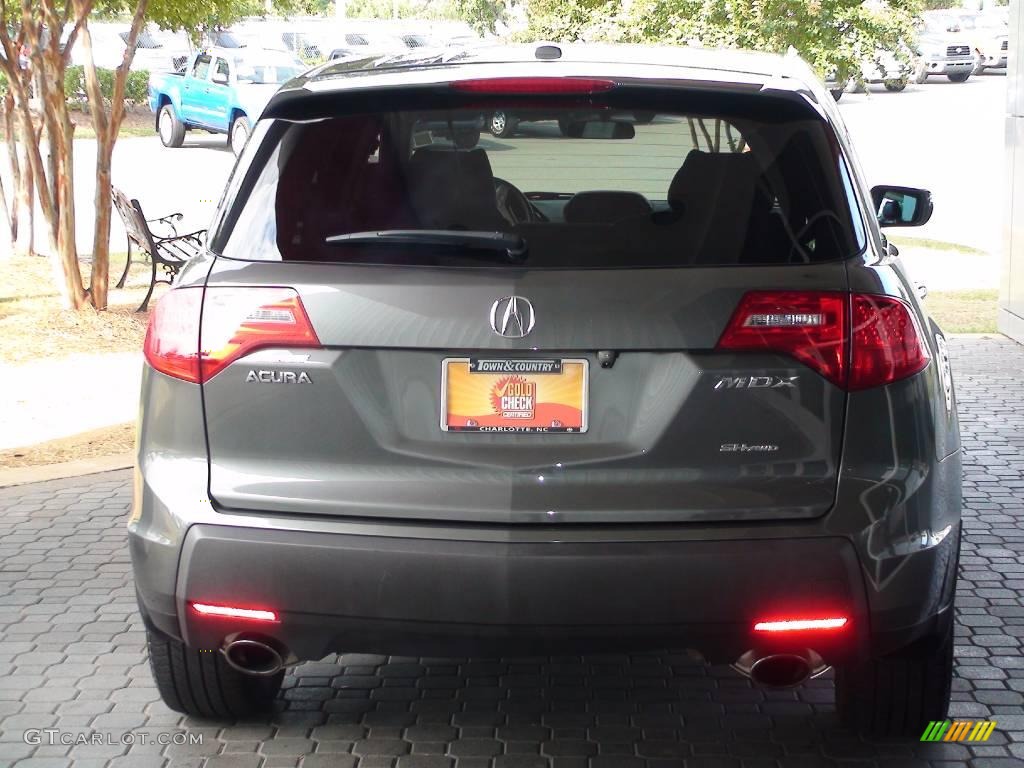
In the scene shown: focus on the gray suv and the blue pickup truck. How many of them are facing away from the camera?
1

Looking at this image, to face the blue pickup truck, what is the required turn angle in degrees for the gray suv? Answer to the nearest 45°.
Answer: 0° — it already faces it

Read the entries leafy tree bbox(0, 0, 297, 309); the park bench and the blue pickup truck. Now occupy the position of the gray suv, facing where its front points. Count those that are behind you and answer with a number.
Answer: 0

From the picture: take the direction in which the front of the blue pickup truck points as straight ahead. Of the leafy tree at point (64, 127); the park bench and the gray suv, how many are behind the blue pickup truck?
0

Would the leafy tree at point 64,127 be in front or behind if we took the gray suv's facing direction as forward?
in front

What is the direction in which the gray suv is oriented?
away from the camera

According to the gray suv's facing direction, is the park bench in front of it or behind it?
in front

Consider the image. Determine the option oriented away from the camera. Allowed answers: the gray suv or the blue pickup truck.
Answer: the gray suv

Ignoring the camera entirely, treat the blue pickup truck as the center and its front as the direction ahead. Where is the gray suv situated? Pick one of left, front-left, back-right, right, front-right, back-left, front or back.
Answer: front-right
